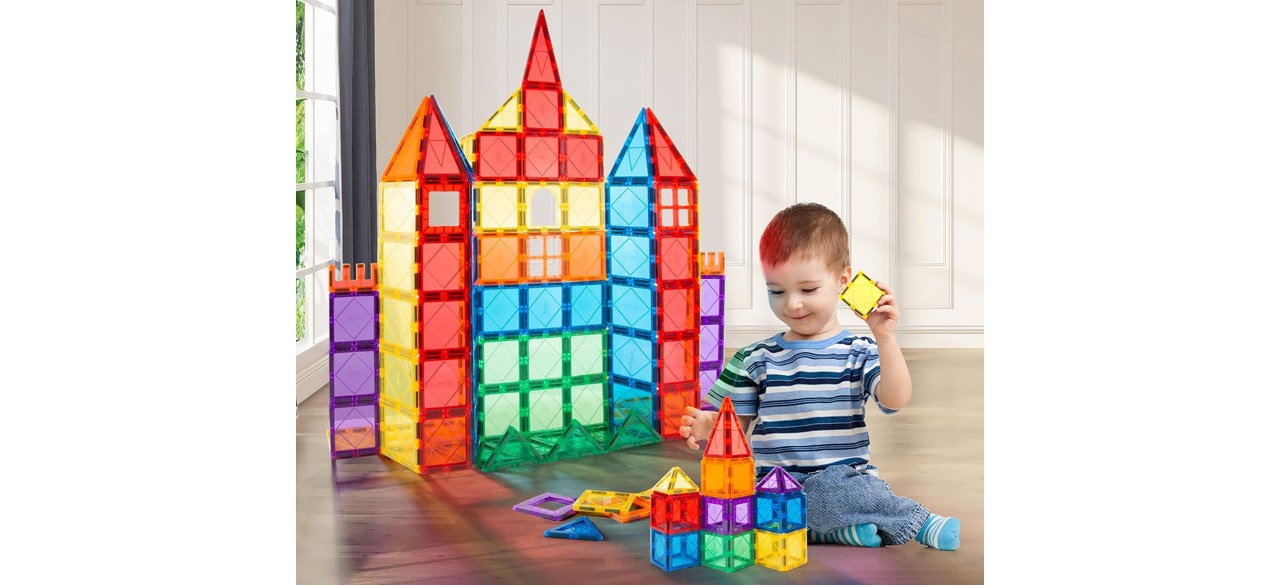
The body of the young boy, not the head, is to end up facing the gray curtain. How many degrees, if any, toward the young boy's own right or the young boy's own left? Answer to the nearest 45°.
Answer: approximately 135° to the young boy's own right

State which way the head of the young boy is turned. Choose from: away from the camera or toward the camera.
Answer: toward the camera

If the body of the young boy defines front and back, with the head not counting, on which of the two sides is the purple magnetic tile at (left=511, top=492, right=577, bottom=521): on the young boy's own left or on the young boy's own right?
on the young boy's own right

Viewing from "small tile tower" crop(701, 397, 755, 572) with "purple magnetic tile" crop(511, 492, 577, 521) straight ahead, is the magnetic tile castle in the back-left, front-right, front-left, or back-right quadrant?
front-right

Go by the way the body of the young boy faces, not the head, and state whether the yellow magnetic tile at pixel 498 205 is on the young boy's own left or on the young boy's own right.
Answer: on the young boy's own right

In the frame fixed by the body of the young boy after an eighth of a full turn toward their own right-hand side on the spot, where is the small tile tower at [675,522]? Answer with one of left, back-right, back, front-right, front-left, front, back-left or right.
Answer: front

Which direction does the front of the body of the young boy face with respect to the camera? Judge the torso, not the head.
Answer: toward the camera

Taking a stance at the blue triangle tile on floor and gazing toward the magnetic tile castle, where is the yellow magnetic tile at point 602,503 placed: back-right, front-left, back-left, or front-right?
front-right

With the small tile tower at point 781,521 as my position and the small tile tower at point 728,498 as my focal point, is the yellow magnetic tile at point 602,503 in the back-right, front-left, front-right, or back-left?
front-right

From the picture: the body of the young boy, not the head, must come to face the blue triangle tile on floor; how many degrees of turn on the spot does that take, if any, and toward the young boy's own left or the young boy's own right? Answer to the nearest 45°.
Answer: approximately 90° to the young boy's own right
